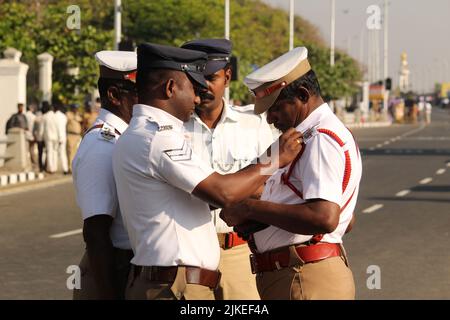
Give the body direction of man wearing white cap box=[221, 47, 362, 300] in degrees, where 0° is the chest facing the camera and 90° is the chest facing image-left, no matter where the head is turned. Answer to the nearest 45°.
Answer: approximately 90°

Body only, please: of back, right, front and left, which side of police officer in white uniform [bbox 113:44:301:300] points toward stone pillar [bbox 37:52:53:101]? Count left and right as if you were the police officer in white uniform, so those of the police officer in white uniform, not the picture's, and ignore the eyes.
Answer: left

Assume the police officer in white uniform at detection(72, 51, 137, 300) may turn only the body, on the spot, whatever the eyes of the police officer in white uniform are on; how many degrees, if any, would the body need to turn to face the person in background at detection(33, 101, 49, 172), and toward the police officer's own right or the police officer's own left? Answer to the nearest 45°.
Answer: approximately 90° to the police officer's own left

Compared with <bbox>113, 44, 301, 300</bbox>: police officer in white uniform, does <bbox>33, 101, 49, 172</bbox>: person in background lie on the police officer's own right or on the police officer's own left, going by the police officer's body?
on the police officer's own left

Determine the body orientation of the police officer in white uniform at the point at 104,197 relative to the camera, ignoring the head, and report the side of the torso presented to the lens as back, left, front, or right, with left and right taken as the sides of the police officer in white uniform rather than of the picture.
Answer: right

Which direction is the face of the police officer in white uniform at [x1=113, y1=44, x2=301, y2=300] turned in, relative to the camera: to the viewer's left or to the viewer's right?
to the viewer's right

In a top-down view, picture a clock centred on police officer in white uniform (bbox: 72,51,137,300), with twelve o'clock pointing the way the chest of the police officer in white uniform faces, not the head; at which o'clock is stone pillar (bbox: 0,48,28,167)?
The stone pillar is roughly at 9 o'clock from the police officer in white uniform.

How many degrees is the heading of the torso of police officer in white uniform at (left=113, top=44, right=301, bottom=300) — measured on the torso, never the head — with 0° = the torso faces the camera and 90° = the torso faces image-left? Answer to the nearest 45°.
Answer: approximately 270°

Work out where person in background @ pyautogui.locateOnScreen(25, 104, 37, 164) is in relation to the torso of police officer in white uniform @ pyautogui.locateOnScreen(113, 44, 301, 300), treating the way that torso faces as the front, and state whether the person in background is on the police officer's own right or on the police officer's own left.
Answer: on the police officer's own left
